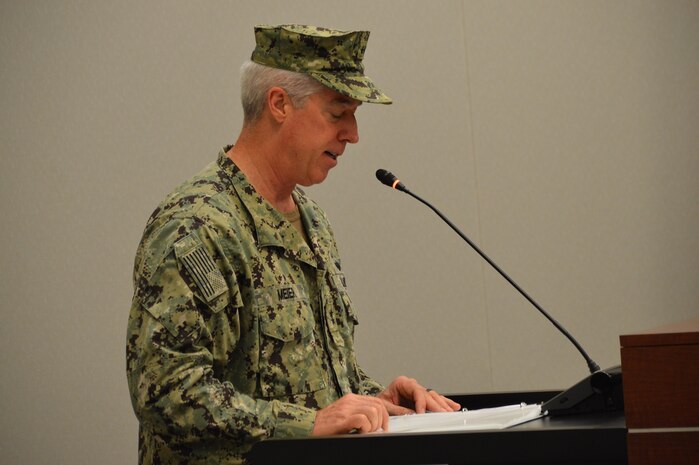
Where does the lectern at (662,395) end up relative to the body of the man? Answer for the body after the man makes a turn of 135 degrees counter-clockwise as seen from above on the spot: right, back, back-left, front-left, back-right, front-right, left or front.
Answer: back-right

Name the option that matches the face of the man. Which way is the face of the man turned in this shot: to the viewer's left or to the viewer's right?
to the viewer's right

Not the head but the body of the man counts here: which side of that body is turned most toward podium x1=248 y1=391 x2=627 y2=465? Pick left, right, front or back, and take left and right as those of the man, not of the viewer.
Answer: front

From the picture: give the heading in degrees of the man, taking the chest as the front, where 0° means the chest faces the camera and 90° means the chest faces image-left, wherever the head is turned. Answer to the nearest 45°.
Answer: approximately 315°
